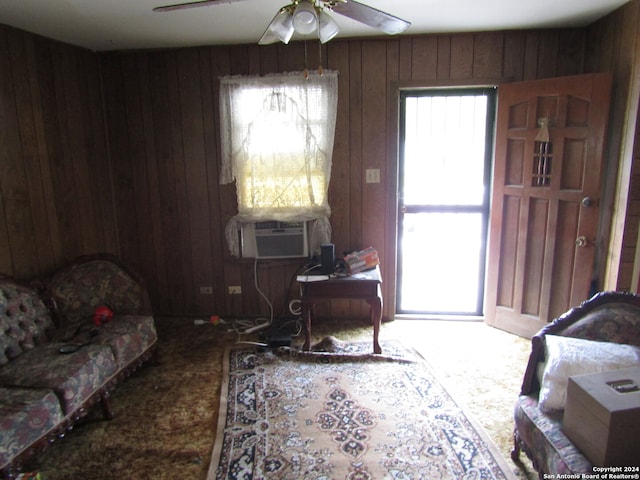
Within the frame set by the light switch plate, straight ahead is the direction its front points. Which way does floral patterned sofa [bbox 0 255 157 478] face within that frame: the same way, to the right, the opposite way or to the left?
to the left

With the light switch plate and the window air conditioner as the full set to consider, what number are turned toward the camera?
2

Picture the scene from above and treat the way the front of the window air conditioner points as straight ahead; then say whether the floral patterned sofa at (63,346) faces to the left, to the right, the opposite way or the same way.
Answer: to the left

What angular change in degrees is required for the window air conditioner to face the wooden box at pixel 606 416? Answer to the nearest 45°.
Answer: approximately 45° to its left

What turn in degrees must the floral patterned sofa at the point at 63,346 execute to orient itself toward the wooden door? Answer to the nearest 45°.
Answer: approximately 45° to its left
